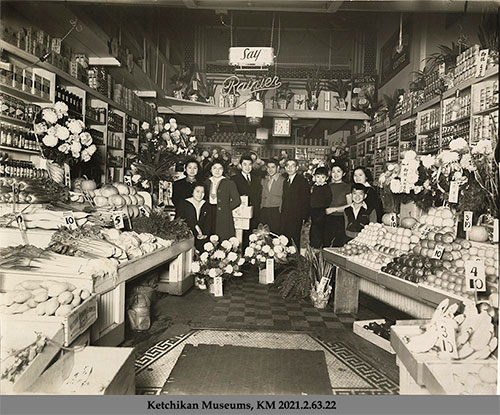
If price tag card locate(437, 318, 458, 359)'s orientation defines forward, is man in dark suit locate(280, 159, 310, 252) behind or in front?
behind

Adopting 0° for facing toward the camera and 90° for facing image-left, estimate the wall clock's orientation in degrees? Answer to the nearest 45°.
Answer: approximately 0°

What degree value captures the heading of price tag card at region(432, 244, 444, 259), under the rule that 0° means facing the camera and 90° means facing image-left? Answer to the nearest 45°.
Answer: approximately 0°

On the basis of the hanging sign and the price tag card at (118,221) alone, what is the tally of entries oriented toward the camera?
2
